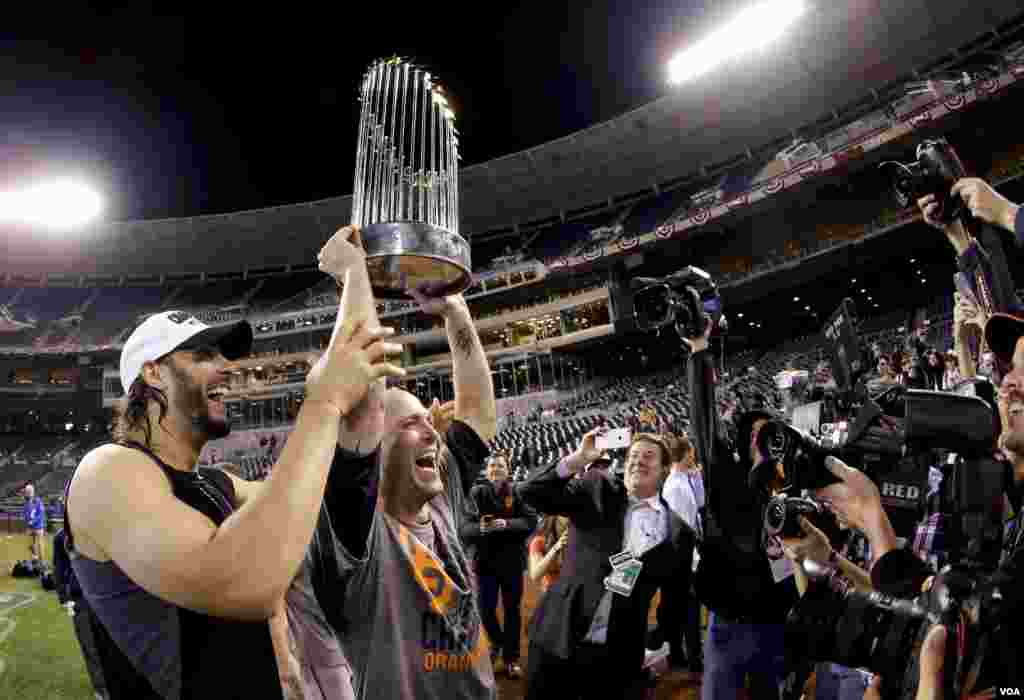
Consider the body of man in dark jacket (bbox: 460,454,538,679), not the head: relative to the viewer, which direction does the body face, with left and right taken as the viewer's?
facing the viewer

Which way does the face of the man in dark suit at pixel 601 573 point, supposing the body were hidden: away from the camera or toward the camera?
toward the camera

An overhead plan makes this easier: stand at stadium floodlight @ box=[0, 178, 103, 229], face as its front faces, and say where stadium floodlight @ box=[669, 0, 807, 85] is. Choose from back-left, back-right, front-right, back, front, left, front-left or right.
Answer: front-left

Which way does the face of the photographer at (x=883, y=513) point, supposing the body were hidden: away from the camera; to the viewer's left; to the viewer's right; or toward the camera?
to the viewer's left

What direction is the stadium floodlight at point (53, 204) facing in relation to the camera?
toward the camera

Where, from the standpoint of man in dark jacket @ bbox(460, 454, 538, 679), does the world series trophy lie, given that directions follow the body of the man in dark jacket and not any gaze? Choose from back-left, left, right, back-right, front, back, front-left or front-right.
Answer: front

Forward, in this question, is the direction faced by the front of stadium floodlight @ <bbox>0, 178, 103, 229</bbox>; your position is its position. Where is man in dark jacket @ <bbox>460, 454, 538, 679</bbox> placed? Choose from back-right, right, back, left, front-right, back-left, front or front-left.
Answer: front

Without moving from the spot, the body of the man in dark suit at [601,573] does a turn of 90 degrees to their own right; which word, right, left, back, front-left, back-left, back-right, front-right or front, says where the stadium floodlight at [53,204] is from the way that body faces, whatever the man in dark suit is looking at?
front-right

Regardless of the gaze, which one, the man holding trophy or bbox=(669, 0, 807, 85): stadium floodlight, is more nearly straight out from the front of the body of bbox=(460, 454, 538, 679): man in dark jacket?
the man holding trophy

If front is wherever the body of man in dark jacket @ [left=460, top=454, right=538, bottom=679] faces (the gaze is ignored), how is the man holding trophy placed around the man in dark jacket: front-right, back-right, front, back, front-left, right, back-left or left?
front

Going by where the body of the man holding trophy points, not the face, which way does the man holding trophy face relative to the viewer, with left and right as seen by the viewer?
facing the viewer and to the right of the viewer

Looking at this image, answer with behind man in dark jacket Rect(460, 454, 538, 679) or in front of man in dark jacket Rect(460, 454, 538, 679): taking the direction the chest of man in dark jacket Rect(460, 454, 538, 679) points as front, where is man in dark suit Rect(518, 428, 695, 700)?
in front

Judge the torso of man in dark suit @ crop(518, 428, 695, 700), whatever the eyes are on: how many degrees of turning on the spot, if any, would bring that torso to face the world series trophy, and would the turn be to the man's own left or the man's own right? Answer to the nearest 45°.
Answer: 0° — they already face it

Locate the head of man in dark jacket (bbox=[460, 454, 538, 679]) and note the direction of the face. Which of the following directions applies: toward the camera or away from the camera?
toward the camera
